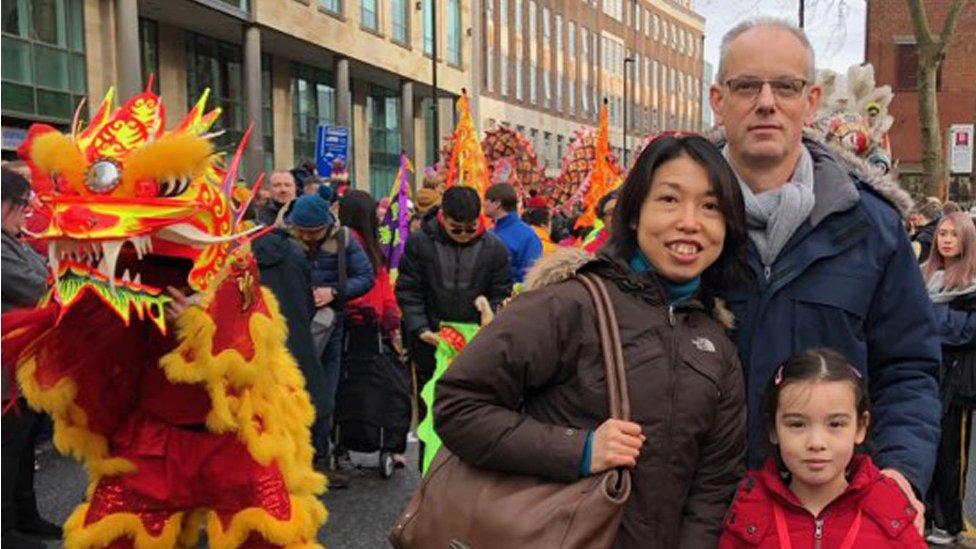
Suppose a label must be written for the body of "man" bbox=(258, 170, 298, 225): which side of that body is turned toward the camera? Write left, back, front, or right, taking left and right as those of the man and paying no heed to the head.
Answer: front

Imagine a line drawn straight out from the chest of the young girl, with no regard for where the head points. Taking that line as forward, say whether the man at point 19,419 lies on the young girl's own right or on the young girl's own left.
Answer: on the young girl's own right

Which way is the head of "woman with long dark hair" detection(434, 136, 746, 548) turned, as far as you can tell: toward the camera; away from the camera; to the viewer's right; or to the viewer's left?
toward the camera

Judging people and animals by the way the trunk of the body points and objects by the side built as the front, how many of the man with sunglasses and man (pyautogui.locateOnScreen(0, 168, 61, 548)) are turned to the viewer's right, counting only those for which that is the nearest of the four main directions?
1

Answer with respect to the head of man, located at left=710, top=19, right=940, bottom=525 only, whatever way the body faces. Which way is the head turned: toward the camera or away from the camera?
toward the camera

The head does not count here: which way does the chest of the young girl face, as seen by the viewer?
toward the camera

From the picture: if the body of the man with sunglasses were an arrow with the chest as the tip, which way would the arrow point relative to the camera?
toward the camera

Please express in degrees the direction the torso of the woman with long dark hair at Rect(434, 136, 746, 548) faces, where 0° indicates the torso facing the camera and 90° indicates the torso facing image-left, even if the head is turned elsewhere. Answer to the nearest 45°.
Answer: approximately 315°

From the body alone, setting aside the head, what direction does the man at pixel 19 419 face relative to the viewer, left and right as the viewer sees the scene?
facing to the right of the viewer

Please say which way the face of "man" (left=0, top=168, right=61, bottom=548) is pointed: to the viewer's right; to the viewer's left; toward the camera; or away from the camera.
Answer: to the viewer's right

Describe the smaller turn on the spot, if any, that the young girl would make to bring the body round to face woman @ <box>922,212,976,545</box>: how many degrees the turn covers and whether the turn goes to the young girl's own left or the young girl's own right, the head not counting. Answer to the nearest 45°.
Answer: approximately 180°

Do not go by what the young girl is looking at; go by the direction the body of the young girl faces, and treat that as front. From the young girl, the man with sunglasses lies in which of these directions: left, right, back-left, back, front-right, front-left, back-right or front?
back-right
